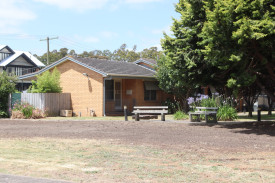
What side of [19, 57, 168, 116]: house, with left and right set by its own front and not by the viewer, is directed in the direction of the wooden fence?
right

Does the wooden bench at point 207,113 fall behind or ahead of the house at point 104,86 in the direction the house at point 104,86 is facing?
ahead

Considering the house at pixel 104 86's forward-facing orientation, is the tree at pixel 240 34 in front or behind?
in front

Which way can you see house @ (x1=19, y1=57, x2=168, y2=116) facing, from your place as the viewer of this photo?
facing the viewer and to the right of the viewer

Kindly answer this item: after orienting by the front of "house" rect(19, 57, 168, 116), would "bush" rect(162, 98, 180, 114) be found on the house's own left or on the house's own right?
on the house's own left

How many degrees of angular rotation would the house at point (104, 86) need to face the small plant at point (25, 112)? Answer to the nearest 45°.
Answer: approximately 90° to its right

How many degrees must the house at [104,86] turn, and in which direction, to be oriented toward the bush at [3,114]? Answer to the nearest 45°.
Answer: approximately 135° to its right

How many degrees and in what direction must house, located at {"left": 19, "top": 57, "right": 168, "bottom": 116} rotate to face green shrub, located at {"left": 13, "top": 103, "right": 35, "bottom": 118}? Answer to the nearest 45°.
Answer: approximately 90° to its right

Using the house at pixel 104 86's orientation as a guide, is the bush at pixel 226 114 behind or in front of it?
in front
